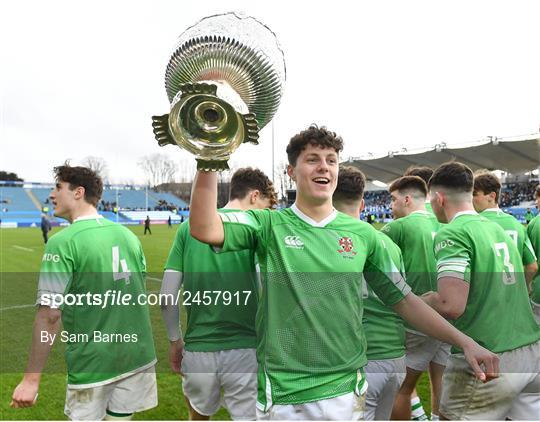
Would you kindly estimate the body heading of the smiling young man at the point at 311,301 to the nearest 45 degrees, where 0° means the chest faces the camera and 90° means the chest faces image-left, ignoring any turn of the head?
approximately 0°
